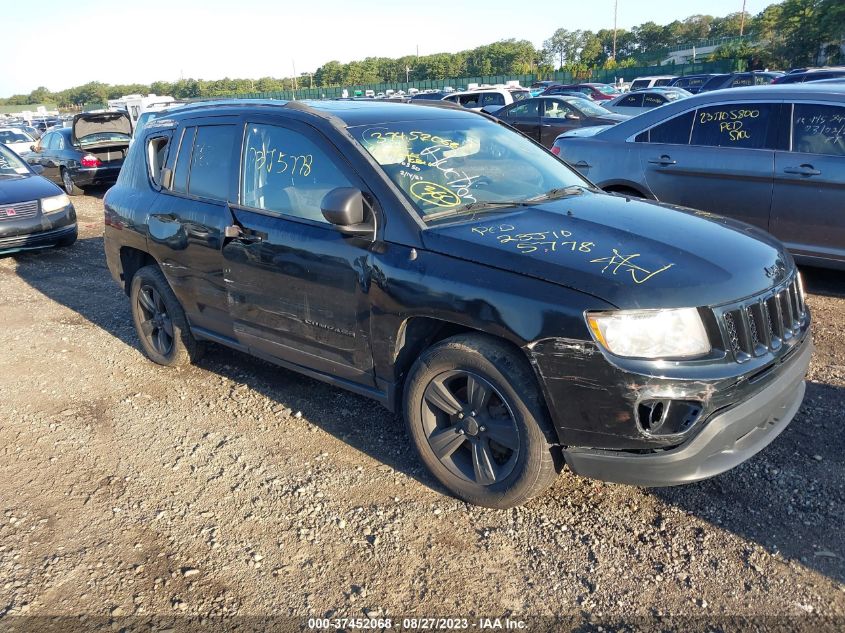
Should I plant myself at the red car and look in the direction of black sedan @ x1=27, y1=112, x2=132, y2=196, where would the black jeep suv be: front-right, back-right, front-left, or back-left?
front-left

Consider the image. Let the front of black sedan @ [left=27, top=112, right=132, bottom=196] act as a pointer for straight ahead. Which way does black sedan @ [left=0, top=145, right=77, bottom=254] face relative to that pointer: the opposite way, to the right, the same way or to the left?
the opposite way

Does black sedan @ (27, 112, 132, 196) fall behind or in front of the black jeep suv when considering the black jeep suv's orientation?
behind

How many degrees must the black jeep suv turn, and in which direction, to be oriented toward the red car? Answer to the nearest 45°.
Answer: approximately 135° to its left

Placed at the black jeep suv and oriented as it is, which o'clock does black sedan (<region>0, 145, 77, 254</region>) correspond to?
The black sedan is roughly at 6 o'clock from the black jeep suv.

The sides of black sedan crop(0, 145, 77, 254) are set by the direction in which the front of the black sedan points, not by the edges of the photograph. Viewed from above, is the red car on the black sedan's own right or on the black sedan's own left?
on the black sedan's own left

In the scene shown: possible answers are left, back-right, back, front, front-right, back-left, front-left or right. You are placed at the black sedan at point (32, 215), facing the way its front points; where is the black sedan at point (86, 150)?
back-left

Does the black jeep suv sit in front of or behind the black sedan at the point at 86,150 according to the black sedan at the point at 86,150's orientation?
behind

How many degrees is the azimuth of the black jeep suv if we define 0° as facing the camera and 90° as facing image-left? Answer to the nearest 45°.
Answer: approximately 315°

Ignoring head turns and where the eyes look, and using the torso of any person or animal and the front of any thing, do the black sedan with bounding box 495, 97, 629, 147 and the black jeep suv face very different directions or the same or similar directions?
same or similar directions

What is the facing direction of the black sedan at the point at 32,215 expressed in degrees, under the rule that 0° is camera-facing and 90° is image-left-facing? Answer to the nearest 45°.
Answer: approximately 315°

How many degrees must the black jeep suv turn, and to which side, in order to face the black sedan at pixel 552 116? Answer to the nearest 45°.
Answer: approximately 135° to its left

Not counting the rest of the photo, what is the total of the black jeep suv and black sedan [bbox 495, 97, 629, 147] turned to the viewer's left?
0
